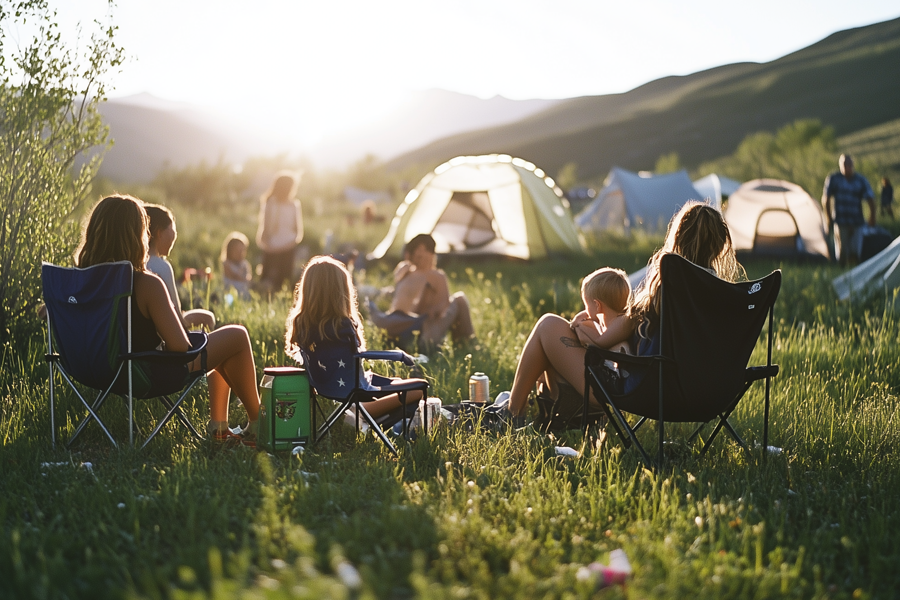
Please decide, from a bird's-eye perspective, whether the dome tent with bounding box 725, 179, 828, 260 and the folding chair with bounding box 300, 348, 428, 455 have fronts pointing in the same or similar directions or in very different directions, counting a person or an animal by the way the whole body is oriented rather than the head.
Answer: very different directions

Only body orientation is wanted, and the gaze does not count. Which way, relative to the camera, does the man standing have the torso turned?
toward the camera

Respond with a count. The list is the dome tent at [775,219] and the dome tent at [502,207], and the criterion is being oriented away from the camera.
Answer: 0

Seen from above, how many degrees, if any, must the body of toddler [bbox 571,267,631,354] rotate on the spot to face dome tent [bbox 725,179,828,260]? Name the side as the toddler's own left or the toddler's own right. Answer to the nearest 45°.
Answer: approximately 45° to the toddler's own right

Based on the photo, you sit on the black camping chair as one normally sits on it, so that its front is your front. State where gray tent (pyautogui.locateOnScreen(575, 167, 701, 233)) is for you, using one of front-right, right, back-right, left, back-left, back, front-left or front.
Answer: front-right

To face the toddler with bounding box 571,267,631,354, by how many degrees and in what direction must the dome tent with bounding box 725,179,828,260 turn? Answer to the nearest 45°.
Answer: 0° — it already faces them

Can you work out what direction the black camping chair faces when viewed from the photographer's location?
facing away from the viewer and to the left of the viewer

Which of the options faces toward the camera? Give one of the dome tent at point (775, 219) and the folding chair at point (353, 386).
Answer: the dome tent

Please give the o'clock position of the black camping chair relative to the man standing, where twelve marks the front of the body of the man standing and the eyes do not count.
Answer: The black camping chair is roughly at 12 o'clock from the man standing.

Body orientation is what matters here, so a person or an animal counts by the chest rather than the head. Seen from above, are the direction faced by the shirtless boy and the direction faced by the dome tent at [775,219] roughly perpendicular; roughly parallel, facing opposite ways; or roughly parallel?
roughly parallel

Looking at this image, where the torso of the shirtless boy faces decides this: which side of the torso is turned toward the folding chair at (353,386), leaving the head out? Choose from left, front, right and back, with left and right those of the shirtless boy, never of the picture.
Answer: front

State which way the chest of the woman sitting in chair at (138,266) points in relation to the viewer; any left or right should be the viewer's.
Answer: facing away from the viewer and to the right of the viewer

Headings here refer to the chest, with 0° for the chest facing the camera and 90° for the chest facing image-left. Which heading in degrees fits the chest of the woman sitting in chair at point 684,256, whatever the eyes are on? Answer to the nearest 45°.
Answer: approximately 135°

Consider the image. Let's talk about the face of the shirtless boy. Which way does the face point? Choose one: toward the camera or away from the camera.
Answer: toward the camera

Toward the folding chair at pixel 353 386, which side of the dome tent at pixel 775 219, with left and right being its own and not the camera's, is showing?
front
